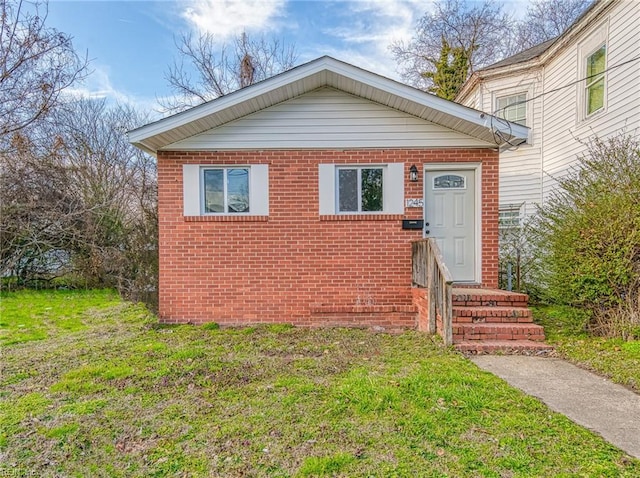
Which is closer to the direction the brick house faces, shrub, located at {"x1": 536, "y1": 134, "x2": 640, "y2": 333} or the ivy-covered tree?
the shrub

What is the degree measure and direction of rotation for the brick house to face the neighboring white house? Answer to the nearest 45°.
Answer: approximately 135° to its left

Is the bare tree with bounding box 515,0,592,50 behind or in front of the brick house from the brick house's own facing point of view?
behind

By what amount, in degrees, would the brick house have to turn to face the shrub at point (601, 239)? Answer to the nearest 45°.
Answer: approximately 90° to its left

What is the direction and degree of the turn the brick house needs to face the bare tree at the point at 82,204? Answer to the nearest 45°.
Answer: approximately 135° to its right

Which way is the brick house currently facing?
toward the camera

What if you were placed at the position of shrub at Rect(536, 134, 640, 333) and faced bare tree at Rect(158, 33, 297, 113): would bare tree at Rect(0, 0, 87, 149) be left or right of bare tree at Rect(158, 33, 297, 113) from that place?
left

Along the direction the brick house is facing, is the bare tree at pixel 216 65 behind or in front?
behind

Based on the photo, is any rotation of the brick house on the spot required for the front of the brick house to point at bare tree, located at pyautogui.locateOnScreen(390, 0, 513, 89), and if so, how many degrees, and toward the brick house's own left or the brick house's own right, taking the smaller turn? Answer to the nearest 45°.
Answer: approximately 135° to the brick house's own left

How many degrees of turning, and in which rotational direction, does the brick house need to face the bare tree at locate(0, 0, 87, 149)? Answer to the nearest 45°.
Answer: approximately 45° to its right
